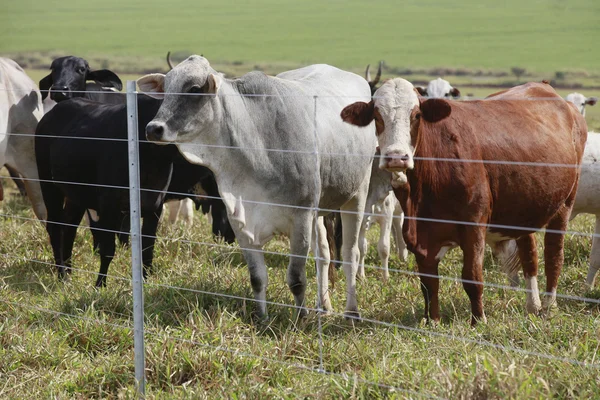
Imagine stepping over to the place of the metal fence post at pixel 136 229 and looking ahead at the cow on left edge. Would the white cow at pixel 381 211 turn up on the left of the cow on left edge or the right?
right

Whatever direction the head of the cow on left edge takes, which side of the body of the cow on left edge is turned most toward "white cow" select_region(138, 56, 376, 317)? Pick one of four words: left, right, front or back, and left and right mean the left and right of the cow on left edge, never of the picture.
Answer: back

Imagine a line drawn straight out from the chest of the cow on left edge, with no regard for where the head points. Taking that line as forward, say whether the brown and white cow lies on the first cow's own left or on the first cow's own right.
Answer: on the first cow's own left

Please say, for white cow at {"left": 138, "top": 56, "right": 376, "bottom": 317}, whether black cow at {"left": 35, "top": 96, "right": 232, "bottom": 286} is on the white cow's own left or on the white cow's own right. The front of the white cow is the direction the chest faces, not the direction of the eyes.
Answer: on the white cow's own right

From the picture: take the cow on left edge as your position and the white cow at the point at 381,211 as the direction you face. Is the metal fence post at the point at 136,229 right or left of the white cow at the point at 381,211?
right

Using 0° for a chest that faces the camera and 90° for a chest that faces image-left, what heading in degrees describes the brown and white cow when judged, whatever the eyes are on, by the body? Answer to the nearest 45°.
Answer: approximately 45°

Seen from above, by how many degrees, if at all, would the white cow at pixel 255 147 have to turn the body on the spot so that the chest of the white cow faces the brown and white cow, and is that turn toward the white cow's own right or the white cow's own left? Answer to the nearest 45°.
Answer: approximately 135° to the white cow's own left

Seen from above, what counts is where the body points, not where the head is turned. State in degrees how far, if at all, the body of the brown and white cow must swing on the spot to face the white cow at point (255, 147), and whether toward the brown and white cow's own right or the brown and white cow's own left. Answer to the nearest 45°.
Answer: approximately 45° to the brown and white cow's own right

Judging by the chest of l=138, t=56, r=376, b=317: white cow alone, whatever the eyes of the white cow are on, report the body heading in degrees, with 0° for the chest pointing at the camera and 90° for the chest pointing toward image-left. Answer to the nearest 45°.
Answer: approximately 45°

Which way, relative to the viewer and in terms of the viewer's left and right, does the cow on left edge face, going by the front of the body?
facing to the left of the viewer

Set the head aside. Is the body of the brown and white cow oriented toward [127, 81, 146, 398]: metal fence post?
yes

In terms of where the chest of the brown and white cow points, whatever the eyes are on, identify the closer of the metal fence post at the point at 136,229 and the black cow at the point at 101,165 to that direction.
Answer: the metal fence post

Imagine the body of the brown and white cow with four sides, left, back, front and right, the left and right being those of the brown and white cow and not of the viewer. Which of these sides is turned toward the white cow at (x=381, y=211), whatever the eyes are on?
right
